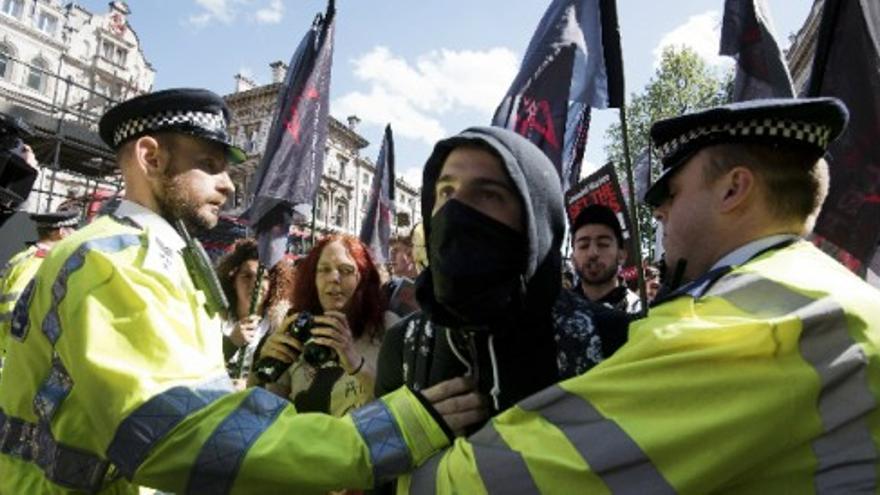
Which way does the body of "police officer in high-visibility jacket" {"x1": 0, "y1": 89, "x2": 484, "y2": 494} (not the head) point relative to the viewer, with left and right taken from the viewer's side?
facing to the right of the viewer

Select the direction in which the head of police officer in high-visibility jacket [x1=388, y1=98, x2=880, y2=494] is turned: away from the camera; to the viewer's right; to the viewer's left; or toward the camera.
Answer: to the viewer's left

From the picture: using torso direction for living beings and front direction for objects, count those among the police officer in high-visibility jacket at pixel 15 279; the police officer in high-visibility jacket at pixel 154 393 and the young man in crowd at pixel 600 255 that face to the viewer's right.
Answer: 2

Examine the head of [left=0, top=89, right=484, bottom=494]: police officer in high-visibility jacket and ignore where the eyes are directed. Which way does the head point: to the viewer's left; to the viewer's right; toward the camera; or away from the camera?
to the viewer's right

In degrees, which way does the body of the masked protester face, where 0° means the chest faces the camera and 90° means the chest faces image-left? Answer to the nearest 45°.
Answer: approximately 45°

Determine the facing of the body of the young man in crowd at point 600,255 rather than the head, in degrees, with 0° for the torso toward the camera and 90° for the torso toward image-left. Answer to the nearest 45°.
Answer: approximately 0°
